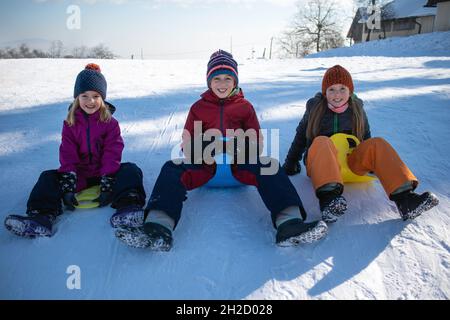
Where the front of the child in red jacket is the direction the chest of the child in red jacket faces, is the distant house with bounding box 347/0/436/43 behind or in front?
behind

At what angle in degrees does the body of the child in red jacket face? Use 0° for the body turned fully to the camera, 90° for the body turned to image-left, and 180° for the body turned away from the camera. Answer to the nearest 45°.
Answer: approximately 0°
